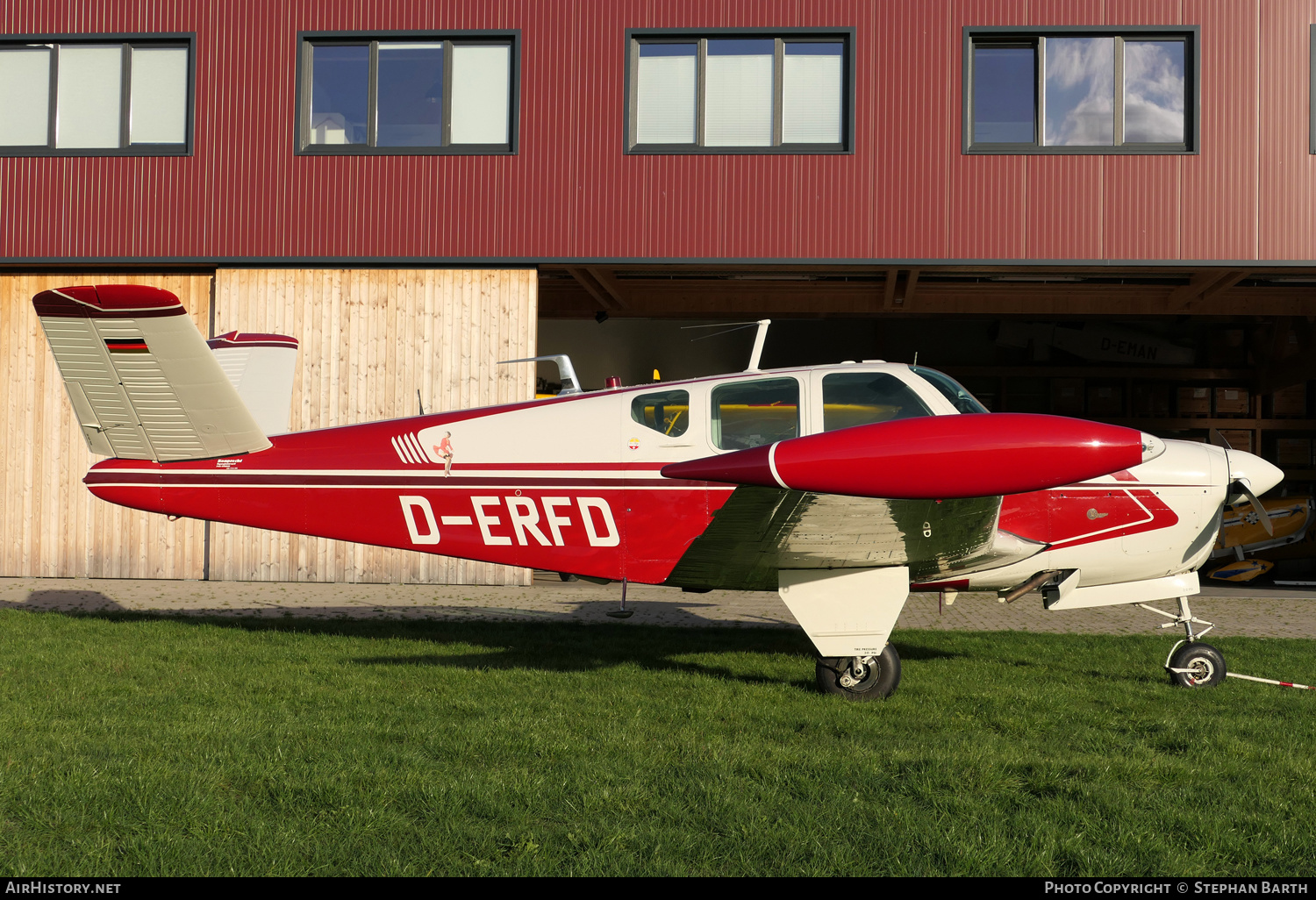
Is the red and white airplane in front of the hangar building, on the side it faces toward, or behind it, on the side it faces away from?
in front

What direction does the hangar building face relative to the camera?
toward the camera

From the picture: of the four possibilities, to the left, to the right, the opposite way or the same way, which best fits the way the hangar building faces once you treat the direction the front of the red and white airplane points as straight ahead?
to the right

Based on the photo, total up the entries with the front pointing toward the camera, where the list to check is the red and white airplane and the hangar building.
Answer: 1

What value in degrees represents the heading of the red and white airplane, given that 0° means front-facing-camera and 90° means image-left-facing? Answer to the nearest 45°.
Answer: approximately 270°
